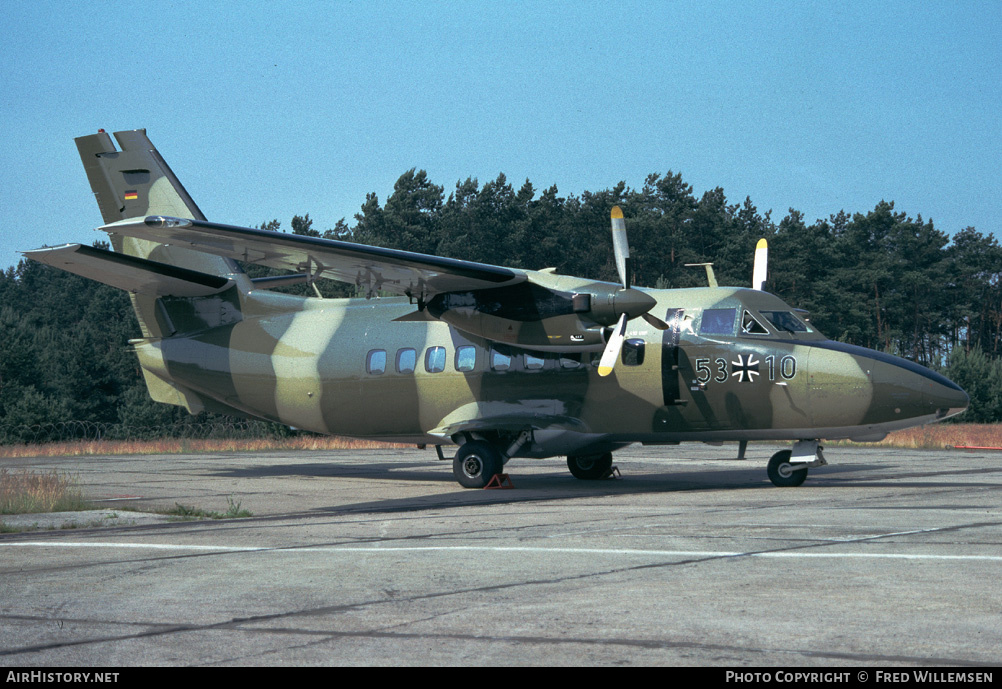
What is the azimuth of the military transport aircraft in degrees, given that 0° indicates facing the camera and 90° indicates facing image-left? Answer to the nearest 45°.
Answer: approximately 315°
